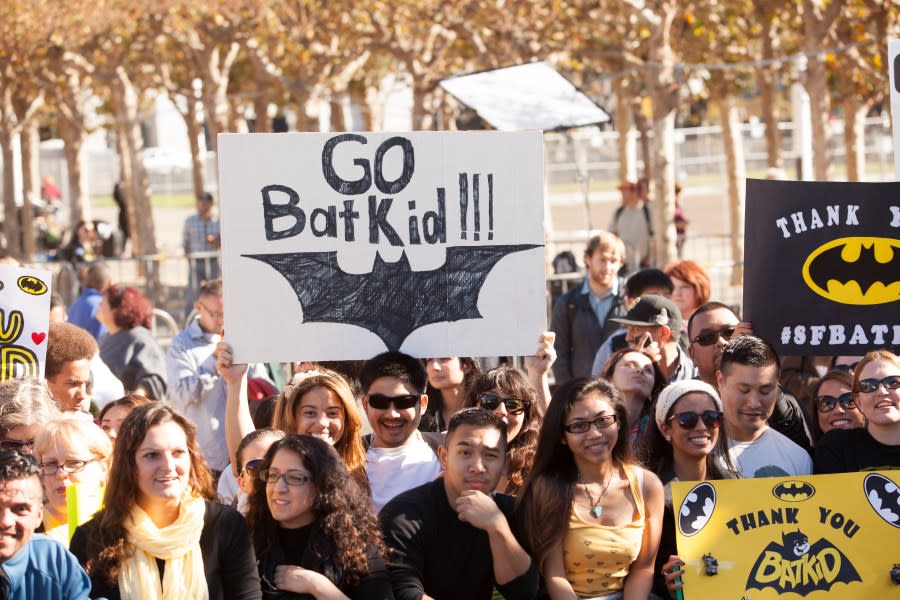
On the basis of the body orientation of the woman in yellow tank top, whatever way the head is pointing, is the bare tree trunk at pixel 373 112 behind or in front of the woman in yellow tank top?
behind

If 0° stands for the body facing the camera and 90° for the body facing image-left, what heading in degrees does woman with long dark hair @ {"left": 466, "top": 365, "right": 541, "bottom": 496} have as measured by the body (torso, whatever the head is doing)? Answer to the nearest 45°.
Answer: approximately 0°

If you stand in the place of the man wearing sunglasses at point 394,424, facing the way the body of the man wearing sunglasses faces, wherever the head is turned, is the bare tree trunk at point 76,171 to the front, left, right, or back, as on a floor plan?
back

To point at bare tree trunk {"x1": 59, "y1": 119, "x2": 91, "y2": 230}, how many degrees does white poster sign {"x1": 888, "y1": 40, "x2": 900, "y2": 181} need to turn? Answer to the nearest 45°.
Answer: approximately 135° to its right

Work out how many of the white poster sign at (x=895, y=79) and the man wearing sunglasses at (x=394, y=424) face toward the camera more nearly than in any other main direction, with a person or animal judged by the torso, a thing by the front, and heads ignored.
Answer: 2
